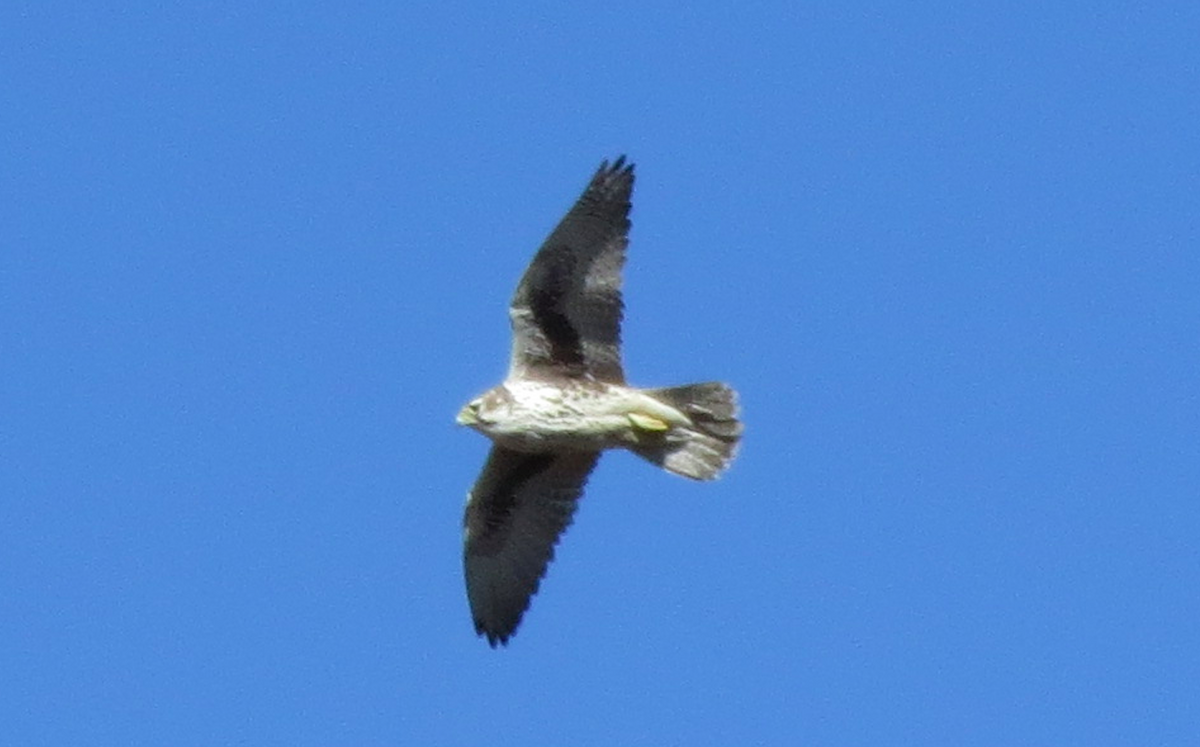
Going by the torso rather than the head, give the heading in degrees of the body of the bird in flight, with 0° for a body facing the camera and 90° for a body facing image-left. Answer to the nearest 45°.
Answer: approximately 90°
